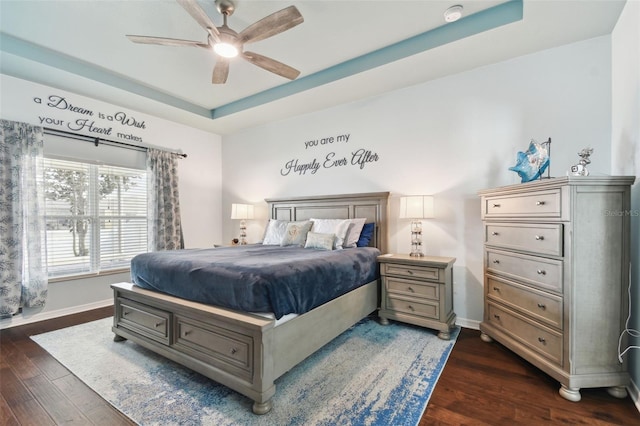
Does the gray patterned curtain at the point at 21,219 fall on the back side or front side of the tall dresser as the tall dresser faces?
on the front side

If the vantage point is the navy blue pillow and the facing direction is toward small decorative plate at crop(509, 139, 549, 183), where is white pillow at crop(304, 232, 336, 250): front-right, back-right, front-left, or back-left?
back-right

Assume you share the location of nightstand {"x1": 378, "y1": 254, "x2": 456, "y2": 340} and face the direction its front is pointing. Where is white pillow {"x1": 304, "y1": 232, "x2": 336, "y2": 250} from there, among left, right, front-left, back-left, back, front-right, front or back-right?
front-right

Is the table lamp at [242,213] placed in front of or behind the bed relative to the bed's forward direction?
behind

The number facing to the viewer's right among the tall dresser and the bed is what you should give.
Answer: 0

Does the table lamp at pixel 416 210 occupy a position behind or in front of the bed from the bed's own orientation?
behind

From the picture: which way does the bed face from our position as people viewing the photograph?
facing the viewer and to the left of the viewer

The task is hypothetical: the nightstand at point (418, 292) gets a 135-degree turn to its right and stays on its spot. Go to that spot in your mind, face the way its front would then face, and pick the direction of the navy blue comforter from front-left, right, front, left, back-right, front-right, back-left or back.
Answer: back-left

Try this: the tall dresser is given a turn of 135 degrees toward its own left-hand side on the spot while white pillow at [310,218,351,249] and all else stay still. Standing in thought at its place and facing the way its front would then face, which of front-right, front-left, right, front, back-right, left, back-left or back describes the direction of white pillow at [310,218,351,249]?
back

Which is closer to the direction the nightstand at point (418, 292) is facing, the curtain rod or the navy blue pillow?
the curtain rod

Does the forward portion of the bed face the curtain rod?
no

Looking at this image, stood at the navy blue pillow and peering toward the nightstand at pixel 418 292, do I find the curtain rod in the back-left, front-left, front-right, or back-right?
back-right

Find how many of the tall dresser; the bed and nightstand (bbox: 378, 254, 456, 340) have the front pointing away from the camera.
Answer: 0

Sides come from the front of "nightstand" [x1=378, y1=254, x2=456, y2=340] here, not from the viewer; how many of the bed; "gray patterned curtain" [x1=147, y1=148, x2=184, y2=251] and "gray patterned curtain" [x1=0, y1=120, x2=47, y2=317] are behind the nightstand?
0

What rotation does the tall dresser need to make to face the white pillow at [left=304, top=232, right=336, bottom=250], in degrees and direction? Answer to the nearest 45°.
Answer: approximately 45° to its right

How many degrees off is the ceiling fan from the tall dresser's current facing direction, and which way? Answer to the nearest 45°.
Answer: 0° — it already faces it

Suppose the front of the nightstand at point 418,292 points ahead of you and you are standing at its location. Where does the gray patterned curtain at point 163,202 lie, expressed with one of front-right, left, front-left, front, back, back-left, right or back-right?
front-right

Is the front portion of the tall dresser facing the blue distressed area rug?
yes

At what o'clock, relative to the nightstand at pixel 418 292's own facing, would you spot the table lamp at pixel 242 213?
The table lamp is roughly at 2 o'clock from the nightstand.

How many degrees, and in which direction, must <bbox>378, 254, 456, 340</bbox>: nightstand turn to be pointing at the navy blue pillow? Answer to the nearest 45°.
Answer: approximately 90° to its right

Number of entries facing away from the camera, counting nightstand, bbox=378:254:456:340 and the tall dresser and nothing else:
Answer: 0

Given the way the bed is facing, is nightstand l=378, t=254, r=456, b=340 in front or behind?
behind
